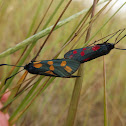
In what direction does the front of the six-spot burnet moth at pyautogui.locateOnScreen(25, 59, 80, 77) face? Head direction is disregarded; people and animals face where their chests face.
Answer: to the viewer's left
